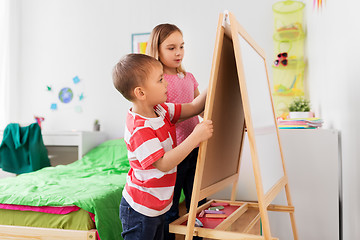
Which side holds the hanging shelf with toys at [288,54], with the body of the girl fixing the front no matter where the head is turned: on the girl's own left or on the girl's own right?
on the girl's own left

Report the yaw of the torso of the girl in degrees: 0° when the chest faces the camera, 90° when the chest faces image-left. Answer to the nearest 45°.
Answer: approximately 315°

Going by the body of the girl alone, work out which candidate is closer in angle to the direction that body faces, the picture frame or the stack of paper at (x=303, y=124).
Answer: the stack of paper

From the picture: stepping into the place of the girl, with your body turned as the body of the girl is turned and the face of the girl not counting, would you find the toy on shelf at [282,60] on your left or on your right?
on your left

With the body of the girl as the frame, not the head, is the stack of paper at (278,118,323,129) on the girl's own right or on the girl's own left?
on the girl's own left

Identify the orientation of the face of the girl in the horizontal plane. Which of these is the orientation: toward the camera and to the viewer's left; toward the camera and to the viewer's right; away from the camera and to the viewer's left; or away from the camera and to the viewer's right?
toward the camera and to the viewer's right
